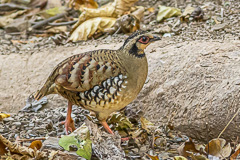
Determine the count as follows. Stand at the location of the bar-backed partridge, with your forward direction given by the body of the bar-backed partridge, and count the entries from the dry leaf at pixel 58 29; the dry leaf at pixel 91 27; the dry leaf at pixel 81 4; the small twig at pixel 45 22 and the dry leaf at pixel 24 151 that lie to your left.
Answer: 4

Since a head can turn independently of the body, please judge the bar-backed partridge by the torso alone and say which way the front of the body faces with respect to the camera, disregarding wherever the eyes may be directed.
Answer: to the viewer's right

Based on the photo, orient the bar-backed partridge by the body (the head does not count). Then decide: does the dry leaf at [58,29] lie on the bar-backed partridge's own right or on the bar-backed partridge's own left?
on the bar-backed partridge's own left

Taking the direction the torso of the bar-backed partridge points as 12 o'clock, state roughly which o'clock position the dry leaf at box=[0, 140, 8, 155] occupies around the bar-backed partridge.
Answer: The dry leaf is roughly at 5 o'clock from the bar-backed partridge.

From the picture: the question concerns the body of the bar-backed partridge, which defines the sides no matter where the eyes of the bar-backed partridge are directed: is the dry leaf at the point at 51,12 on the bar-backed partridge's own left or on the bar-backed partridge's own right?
on the bar-backed partridge's own left

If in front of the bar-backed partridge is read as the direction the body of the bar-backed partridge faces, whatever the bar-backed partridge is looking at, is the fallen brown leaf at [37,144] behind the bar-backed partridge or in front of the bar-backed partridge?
behind

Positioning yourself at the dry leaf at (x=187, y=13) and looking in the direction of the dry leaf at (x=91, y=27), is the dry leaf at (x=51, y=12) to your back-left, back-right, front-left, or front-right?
front-right

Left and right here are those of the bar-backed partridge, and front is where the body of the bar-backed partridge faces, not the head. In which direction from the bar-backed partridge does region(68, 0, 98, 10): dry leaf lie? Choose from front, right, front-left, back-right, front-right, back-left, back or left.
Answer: left

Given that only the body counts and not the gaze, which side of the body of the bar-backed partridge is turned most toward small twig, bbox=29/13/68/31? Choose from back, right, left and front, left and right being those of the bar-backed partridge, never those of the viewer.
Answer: left

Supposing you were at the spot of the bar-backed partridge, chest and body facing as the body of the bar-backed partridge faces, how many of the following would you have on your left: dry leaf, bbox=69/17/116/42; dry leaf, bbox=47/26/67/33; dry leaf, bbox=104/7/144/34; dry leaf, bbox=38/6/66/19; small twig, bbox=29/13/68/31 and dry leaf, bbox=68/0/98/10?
6

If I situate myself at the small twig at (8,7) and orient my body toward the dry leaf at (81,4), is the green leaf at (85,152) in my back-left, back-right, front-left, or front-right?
front-right

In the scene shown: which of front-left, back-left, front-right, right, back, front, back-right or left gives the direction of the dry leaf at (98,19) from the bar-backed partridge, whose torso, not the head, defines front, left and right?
left

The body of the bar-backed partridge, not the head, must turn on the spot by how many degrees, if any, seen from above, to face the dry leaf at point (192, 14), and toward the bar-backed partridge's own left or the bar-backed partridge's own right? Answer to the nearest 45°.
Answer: approximately 45° to the bar-backed partridge's own left
